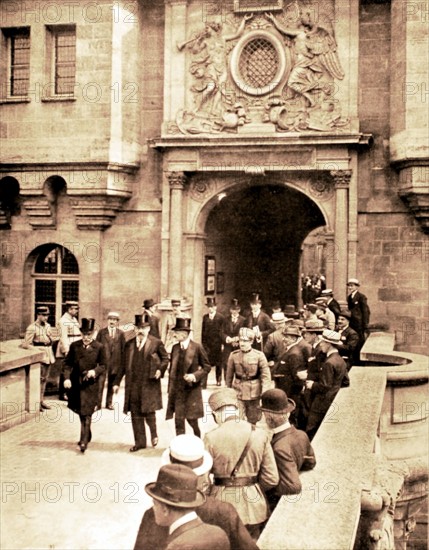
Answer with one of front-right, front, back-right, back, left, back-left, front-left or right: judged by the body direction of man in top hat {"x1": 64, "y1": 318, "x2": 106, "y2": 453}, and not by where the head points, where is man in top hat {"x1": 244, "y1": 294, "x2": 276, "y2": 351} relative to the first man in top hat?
back-left

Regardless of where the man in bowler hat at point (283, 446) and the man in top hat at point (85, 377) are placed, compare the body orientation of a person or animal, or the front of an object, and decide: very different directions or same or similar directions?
very different directions

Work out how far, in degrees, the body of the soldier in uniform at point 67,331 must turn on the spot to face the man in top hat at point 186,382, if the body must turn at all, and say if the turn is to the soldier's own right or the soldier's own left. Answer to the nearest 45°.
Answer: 0° — they already face them

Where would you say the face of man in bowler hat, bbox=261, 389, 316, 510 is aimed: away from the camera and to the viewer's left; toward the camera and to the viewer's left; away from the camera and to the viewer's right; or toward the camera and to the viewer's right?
away from the camera and to the viewer's left

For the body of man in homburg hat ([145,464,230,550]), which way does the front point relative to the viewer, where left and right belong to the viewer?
facing away from the viewer and to the left of the viewer

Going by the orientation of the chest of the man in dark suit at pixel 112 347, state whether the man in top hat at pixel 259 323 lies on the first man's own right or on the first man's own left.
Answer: on the first man's own left

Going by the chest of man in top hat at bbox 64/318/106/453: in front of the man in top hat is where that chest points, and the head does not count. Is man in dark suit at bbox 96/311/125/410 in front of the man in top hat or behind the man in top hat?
behind
